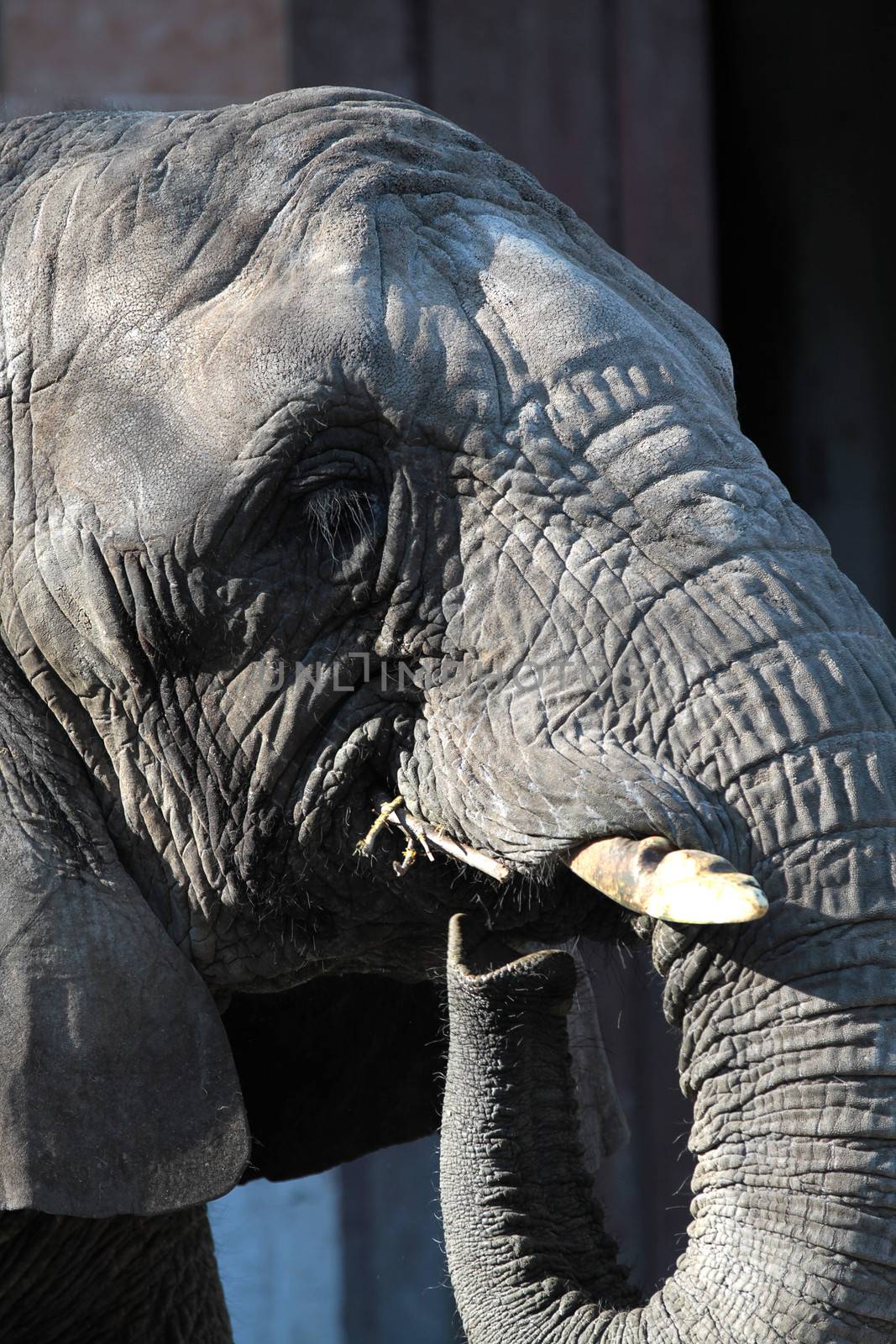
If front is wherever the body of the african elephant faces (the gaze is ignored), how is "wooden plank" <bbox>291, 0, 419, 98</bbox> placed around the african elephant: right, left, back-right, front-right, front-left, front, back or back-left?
left

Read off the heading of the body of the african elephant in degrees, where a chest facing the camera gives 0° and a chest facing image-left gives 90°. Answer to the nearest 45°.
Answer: approximately 270°

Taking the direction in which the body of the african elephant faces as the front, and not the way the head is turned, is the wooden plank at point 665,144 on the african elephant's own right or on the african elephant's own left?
on the african elephant's own left

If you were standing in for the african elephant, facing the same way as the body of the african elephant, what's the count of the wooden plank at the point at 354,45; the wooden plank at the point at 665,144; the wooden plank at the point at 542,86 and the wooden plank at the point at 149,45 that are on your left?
4

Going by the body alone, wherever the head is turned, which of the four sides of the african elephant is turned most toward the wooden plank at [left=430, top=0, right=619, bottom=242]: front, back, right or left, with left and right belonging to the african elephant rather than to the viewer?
left

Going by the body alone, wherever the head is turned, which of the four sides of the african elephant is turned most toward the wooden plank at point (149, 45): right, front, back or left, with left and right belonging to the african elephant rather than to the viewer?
left
